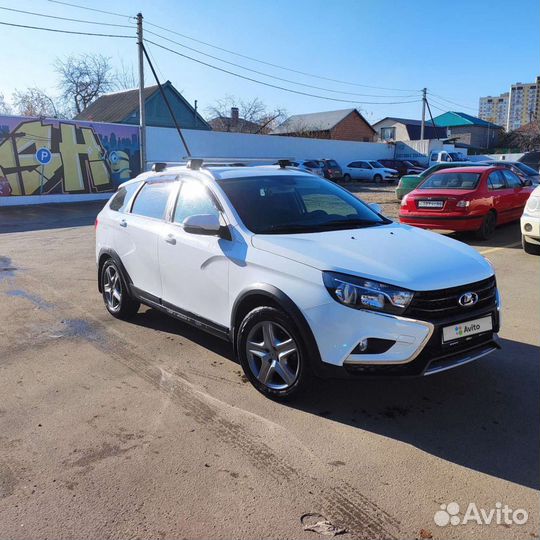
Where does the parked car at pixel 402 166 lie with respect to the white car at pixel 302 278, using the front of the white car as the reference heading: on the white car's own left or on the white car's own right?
on the white car's own left

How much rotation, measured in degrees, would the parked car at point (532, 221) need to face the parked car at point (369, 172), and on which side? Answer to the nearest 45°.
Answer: approximately 135° to its right

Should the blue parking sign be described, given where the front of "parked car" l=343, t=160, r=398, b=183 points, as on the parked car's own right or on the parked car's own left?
on the parked car's own right

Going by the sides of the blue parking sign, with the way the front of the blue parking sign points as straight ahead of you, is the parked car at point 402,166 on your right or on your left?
on your left

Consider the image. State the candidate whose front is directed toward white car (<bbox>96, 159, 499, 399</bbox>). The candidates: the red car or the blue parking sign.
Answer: the blue parking sign

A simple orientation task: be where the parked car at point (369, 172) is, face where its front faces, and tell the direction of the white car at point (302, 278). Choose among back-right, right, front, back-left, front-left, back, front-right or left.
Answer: front-right

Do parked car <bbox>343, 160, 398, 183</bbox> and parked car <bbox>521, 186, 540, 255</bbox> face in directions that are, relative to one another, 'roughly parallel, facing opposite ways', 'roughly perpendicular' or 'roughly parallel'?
roughly perpendicular

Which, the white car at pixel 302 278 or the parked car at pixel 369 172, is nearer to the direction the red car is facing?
the parked car

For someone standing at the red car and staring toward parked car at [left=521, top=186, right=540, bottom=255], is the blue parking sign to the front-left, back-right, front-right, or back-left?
back-right

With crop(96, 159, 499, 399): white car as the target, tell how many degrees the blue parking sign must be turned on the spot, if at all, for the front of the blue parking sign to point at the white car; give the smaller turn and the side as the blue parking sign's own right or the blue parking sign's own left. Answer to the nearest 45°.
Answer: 0° — it already faces it

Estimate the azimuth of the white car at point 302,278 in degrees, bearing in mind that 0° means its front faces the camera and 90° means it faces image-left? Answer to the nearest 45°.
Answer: approximately 315°

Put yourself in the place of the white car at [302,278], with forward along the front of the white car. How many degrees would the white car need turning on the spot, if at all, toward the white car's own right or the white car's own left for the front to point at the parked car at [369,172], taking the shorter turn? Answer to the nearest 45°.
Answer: approximately 135° to the white car's own left

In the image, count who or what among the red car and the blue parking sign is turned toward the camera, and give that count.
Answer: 1

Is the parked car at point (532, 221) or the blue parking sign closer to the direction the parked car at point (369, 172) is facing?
the parked car

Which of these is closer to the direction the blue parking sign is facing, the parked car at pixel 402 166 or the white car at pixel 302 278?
the white car

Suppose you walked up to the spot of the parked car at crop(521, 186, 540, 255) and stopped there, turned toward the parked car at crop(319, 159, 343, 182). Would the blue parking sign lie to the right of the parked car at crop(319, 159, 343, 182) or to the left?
left
